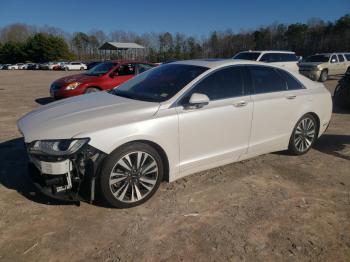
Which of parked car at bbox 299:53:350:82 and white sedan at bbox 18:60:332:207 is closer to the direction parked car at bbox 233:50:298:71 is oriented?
the white sedan

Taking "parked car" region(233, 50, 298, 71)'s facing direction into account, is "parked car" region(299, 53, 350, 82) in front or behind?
behind

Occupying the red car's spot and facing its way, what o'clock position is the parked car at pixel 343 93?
The parked car is roughly at 8 o'clock from the red car.

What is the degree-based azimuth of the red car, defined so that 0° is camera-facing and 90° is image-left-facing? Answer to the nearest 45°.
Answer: approximately 45°

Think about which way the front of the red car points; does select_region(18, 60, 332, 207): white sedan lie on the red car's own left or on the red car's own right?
on the red car's own left

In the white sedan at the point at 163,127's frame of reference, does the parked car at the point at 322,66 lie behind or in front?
behind

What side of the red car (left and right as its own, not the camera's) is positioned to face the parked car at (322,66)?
back

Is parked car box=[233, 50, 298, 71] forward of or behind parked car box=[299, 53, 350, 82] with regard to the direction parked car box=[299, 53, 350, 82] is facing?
forward

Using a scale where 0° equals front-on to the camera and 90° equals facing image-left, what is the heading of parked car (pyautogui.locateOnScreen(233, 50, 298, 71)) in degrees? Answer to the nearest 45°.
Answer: approximately 45°
